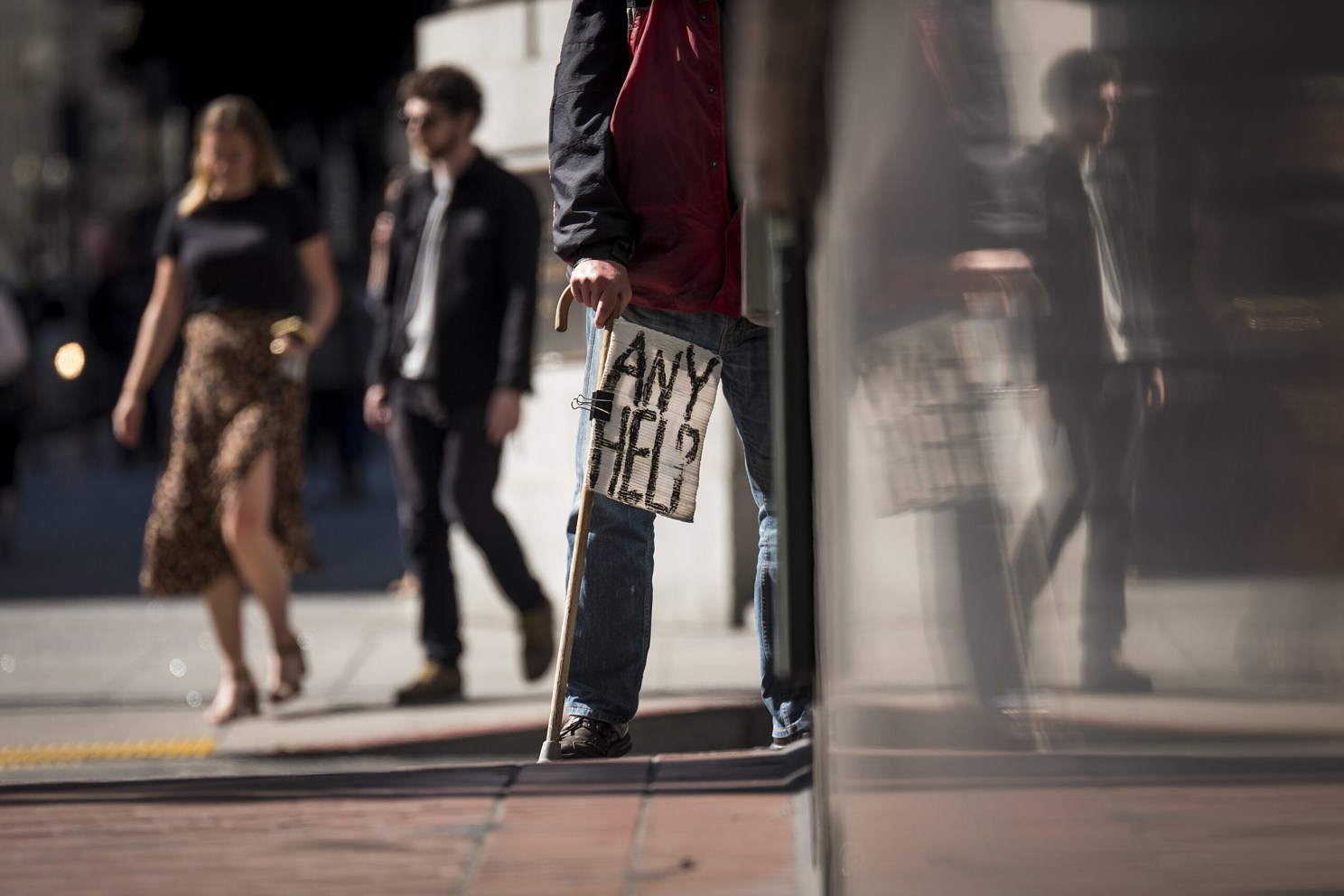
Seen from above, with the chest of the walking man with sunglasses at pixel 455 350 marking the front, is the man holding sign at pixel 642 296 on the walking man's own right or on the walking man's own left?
on the walking man's own left

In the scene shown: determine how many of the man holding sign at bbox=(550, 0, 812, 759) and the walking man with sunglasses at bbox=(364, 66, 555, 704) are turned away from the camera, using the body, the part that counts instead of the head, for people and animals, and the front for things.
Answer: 0

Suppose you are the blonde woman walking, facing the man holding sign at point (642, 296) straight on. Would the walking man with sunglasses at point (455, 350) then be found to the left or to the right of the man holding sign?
left

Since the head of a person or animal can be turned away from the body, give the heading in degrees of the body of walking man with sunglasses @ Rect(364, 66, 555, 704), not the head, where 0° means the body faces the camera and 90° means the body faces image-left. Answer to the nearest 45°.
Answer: approximately 45°

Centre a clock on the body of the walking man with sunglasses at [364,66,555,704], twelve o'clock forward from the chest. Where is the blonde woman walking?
The blonde woman walking is roughly at 2 o'clock from the walking man with sunglasses.

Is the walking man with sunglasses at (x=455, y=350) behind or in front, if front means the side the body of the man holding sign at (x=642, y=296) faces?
behind
